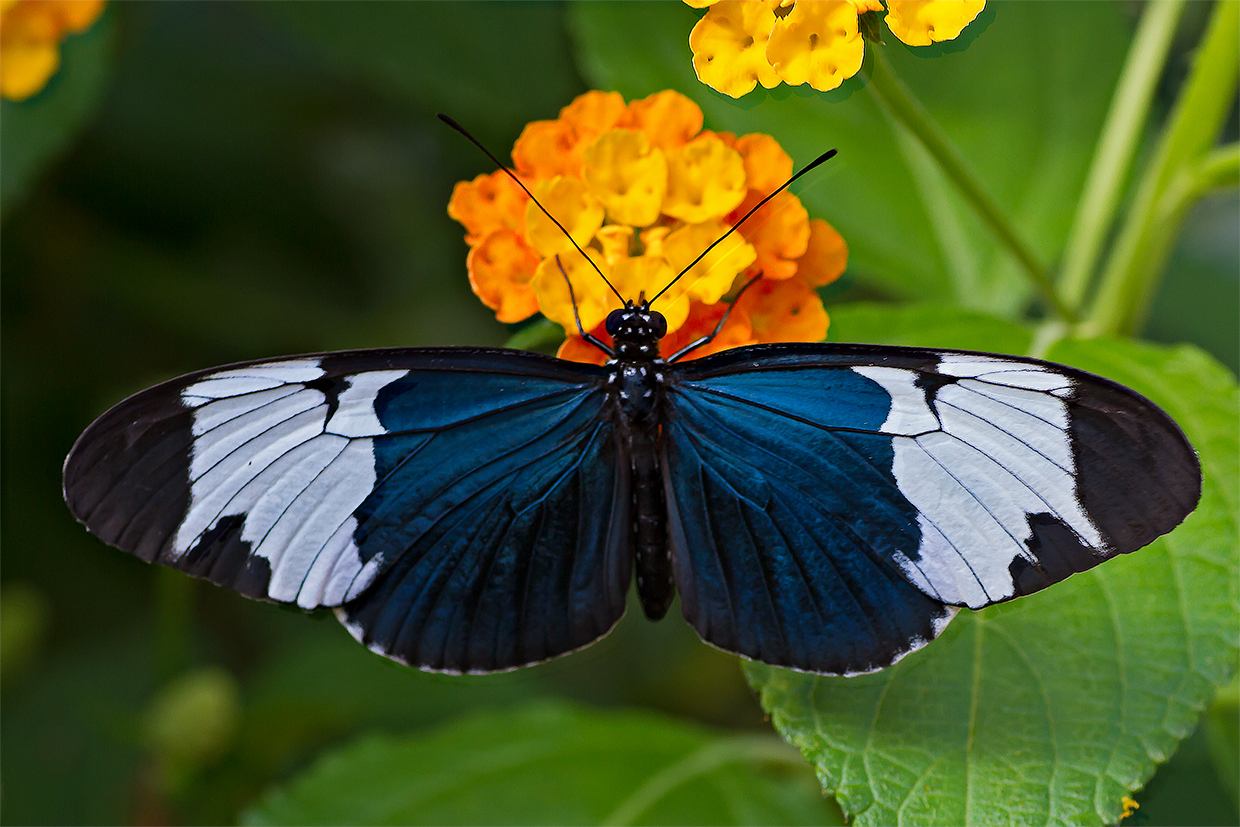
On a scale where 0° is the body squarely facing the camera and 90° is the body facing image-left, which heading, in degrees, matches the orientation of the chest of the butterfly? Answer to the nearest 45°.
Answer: approximately 180°

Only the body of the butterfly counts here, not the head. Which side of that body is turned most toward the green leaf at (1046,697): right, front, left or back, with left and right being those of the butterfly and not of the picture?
right

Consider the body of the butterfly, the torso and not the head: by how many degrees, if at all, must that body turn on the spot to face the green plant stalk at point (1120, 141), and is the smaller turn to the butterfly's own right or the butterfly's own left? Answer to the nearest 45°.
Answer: approximately 90° to the butterfly's own right

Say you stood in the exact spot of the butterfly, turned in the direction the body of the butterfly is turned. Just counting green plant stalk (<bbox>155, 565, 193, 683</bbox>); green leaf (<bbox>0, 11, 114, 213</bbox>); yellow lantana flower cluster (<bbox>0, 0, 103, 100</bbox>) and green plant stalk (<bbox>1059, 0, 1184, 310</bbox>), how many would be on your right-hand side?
1

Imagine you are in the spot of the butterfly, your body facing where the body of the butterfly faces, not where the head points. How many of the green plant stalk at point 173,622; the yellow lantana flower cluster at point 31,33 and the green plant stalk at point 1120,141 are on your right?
1

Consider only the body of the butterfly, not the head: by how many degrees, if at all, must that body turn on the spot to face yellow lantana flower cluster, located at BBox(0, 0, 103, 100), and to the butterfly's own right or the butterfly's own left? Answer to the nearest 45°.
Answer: approximately 90° to the butterfly's own left
